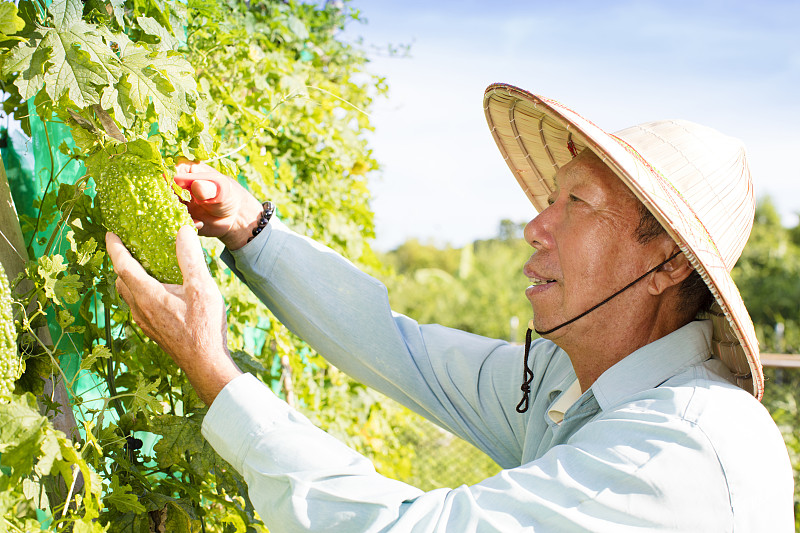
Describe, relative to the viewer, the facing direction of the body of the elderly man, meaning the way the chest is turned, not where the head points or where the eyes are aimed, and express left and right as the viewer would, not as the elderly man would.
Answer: facing to the left of the viewer

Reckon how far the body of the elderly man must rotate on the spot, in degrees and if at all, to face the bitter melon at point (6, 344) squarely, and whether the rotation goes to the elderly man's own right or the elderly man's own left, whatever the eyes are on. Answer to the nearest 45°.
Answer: approximately 45° to the elderly man's own left

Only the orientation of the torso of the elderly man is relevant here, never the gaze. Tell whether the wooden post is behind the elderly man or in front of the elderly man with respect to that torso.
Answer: in front

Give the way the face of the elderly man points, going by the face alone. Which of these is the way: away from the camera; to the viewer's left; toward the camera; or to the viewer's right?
to the viewer's left
